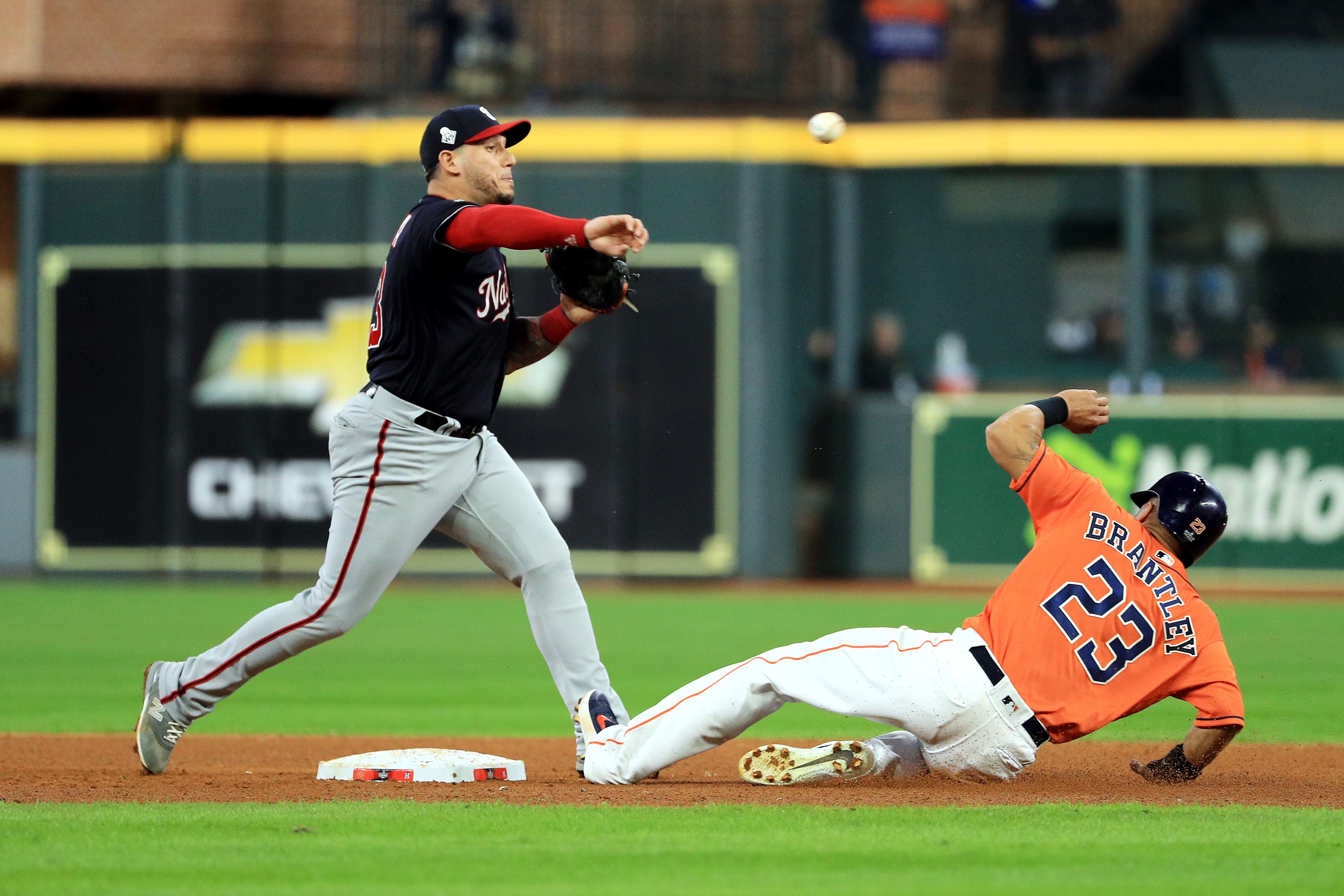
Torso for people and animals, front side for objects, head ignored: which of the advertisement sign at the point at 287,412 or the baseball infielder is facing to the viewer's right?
the baseball infielder

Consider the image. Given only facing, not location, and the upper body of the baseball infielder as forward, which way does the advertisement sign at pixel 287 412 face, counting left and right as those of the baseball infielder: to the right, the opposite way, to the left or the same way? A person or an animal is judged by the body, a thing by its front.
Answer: to the right

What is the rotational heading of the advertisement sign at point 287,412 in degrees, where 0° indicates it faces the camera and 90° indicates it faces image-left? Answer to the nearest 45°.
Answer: approximately 0°

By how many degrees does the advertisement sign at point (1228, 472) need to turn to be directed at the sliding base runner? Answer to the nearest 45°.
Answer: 0° — it already faces them

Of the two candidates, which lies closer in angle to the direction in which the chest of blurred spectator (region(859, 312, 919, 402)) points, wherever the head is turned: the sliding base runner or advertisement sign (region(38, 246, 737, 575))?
the sliding base runner

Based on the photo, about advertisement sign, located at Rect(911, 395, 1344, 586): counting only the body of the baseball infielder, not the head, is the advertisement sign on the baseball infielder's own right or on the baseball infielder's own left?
on the baseball infielder's own left

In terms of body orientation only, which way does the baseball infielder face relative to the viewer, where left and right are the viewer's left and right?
facing to the right of the viewer

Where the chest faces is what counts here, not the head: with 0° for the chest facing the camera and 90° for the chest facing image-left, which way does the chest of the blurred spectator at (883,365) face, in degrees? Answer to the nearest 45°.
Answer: approximately 0°

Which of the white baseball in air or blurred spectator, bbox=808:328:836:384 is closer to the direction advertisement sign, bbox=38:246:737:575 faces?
the white baseball in air

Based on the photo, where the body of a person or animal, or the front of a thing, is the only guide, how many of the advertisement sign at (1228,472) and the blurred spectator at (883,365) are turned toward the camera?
2

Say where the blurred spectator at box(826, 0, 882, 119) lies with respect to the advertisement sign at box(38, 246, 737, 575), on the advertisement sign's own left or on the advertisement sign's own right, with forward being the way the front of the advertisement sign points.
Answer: on the advertisement sign's own left

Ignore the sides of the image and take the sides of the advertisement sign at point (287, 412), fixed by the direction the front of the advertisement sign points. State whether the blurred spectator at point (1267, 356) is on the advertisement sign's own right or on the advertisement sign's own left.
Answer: on the advertisement sign's own left

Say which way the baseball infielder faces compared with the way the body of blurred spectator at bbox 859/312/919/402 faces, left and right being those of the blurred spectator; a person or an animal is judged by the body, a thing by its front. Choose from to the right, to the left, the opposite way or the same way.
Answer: to the left

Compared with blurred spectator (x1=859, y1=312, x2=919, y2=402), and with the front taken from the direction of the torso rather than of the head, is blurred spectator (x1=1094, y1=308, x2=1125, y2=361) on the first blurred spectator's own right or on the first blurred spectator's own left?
on the first blurred spectator's own left
